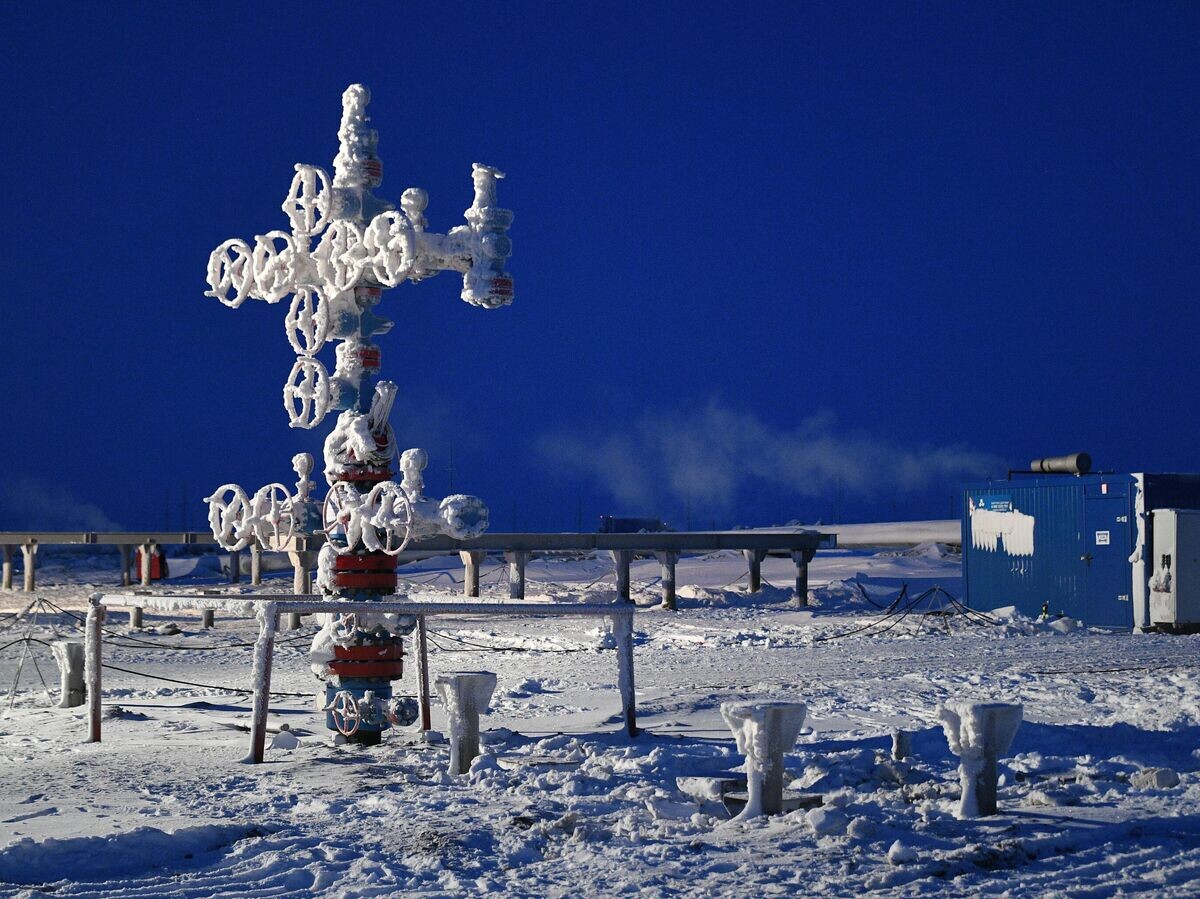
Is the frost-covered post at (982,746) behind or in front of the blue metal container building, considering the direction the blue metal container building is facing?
in front

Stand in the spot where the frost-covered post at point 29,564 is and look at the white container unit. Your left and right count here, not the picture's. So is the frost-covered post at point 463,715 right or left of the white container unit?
right

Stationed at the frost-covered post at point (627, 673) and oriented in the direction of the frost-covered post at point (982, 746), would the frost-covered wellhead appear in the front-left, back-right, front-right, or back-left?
back-right

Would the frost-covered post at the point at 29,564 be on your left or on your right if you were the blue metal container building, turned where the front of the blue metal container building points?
on your right

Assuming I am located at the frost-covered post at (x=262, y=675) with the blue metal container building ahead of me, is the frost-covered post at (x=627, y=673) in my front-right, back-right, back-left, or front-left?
front-right

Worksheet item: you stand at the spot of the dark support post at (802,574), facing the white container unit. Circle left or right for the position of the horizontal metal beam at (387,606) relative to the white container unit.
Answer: right

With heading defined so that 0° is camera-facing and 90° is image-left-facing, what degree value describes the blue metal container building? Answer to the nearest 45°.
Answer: approximately 45°

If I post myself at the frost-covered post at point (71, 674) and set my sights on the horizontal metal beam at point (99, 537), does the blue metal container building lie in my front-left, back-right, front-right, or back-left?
front-right

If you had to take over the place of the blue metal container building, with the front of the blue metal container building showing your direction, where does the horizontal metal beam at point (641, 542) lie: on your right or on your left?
on your right

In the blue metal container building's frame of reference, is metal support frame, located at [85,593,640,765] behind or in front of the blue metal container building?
in front

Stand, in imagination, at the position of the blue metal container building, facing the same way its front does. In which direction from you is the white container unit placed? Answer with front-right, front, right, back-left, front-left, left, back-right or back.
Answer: left
